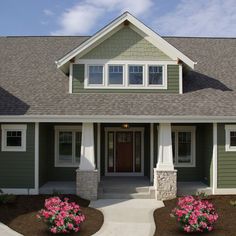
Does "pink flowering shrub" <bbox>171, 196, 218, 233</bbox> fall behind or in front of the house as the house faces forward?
in front

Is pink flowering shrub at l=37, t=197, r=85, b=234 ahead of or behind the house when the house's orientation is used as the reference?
ahead

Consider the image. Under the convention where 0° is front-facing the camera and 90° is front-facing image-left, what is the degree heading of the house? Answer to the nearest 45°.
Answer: approximately 0°
